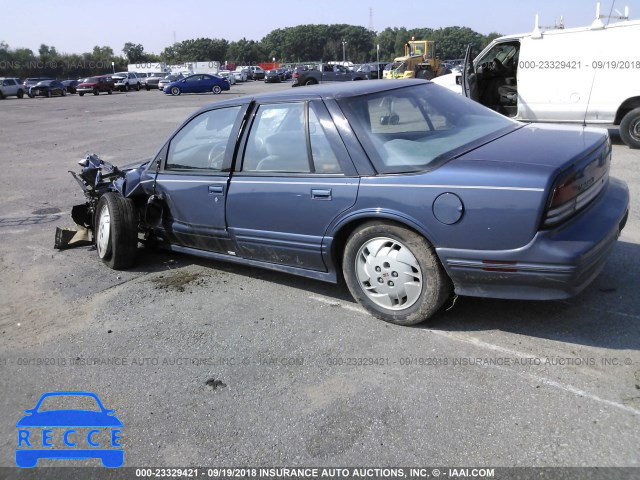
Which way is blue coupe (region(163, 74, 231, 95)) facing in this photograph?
to the viewer's left

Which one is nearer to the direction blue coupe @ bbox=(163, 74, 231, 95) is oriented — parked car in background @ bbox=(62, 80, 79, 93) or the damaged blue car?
the parked car in background

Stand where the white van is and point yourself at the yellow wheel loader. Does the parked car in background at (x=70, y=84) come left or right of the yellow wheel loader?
left

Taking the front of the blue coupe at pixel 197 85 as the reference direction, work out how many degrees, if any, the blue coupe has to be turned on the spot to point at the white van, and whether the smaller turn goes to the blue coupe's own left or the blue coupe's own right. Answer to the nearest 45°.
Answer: approximately 90° to the blue coupe's own left

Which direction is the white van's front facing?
to the viewer's left

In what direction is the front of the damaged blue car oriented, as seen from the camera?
facing away from the viewer and to the left of the viewer

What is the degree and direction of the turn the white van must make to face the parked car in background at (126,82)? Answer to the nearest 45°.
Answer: approximately 45° to its right

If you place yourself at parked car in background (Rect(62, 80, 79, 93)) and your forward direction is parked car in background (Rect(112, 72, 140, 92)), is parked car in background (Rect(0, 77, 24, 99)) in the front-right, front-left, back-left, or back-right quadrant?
back-right
